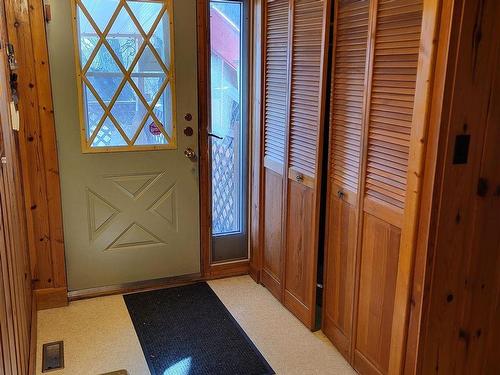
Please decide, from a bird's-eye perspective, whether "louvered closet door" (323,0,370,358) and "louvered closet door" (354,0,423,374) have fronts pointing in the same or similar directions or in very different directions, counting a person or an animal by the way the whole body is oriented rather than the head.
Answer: same or similar directions

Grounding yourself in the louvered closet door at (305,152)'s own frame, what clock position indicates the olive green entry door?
The olive green entry door is roughly at 2 o'clock from the louvered closet door.

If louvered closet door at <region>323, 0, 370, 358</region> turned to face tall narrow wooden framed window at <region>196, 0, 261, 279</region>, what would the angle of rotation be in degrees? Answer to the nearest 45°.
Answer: approximately 90° to its right

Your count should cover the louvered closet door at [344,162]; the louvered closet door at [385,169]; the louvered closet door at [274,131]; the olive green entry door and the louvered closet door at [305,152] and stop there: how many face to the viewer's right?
0

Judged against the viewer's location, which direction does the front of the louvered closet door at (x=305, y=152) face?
facing the viewer and to the left of the viewer

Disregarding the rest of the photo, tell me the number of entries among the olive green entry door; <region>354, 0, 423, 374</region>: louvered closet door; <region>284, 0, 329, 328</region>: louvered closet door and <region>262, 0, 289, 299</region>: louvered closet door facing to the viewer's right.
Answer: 0

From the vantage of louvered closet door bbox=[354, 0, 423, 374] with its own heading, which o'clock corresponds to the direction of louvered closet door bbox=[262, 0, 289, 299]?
louvered closet door bbox=[262, 0, 289, 299] is roughly at 3 o'clock from louvered closet door bbox=[354, 0, 423, 374].

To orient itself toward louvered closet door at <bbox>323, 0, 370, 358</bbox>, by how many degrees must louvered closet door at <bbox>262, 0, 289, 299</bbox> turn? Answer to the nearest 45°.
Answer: approximately 90° to its left

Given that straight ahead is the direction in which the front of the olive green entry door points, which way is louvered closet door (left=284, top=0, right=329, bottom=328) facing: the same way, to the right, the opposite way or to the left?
to the right

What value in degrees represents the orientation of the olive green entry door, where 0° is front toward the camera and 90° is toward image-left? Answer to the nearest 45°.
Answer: approximately 0°

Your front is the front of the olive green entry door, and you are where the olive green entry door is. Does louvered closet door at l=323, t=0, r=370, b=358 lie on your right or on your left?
on your left

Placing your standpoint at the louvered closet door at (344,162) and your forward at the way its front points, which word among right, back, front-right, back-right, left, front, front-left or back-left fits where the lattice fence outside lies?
right
